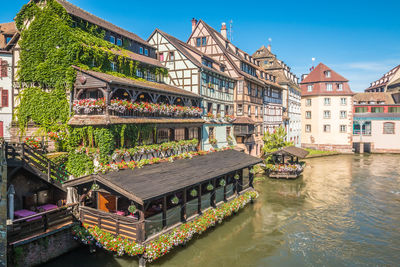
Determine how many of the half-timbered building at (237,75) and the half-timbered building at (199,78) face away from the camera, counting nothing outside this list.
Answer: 0

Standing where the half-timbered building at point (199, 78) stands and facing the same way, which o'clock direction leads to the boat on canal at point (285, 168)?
The boat on canal is roughly at 10 o'clock from the half-timbered building.

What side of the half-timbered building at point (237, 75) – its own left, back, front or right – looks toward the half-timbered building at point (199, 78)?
right

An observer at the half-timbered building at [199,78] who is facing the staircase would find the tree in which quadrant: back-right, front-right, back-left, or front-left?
back-left

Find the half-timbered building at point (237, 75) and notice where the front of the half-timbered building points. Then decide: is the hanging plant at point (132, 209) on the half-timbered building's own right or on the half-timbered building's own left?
on the half-timbered building's own right

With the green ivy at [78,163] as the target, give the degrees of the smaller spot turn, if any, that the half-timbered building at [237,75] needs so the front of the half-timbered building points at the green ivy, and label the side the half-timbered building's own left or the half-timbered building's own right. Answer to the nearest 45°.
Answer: approximately 90° to the half-timbered building's own right

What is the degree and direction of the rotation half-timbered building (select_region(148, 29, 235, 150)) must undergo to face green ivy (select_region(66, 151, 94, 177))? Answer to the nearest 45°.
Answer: approximately 90° to its right

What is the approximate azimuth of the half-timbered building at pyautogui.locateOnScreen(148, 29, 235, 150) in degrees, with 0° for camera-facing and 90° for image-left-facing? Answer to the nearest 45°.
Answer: approximately 315°

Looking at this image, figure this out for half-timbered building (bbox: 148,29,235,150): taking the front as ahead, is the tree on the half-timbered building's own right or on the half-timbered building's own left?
on the half-timbered building's own left

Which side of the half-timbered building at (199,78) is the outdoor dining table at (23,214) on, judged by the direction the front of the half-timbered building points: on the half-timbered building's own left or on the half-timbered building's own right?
on the half-timbered building's own right

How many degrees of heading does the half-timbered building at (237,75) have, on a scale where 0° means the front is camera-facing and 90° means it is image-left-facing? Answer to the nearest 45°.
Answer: approximately 315°

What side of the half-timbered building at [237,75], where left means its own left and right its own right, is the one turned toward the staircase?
right
